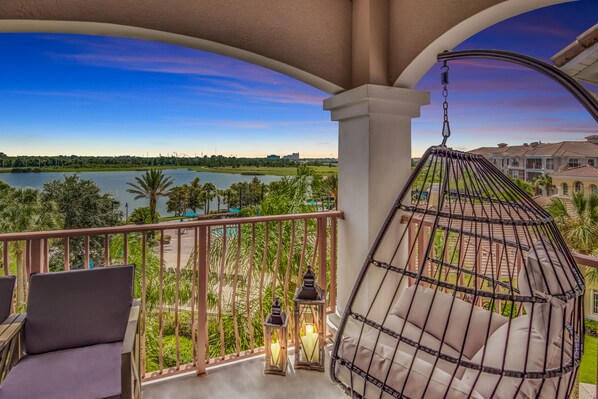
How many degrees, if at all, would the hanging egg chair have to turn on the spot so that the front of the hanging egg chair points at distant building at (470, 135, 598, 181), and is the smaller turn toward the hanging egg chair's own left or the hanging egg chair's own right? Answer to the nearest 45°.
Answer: approximately 90° to the hanging egg chair's own right

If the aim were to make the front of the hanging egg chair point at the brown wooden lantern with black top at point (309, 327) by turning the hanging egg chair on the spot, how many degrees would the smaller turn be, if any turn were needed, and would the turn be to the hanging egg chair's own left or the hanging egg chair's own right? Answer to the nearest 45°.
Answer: approximately 45° to the hanging egg chair's own right

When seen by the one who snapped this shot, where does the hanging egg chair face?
facing to the left of the viewer

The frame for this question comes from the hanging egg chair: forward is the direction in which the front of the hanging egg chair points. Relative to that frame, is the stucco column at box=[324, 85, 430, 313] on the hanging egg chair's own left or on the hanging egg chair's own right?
on the hanging egg chair's own right

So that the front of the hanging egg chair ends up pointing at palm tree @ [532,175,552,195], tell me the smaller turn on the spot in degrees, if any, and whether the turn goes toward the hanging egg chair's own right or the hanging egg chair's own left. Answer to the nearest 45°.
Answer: approximately 90° to the hanging egg chair's own right

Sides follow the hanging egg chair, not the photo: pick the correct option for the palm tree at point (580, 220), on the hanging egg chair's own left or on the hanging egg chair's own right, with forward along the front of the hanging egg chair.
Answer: on the hanging egg chair's own right

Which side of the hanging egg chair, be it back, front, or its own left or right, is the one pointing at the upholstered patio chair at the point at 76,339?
front

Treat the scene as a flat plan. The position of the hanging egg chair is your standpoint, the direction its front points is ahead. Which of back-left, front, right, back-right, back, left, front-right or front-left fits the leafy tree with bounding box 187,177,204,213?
front-right

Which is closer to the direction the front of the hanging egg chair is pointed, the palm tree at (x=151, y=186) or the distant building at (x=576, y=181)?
the palm tree

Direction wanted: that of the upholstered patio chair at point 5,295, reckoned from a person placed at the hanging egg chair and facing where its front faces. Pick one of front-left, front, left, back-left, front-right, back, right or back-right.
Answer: front

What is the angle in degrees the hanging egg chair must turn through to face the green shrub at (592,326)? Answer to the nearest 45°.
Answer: approximately 135° to its right
